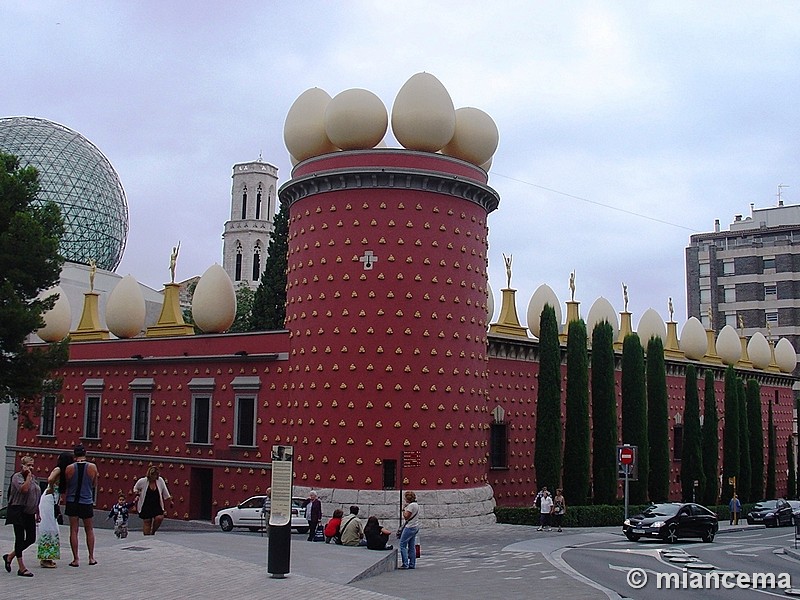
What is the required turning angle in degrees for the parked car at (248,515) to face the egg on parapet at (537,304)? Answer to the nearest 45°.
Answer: approximately 135° to its right

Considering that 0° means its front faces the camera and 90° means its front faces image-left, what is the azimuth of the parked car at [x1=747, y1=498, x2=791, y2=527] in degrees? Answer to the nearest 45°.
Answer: approximately 45°

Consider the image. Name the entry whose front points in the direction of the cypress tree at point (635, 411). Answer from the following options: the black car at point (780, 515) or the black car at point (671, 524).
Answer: the black car at point (780, 515)

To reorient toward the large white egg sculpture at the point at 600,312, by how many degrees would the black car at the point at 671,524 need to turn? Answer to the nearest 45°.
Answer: approximately 135° to its right

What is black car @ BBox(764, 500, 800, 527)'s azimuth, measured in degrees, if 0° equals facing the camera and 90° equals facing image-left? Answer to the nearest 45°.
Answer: approximately 45°

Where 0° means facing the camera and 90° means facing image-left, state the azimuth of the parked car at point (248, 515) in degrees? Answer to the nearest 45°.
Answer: approximately 90°

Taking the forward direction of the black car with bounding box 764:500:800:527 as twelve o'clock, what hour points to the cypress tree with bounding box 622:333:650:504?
The cypress tree is roughly at 12 o'clock from the black car.

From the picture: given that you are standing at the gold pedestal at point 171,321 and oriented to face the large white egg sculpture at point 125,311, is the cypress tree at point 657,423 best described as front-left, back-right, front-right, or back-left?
back-right

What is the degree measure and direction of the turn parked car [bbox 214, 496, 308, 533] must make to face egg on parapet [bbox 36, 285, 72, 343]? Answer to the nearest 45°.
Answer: approximately 45° to its right
